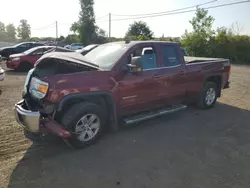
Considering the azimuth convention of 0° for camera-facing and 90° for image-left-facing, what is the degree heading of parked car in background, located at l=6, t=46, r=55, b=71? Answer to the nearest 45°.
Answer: approximately 45°

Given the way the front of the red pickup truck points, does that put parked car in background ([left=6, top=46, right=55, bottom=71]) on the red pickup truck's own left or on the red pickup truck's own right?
on the red pickup truck's own right

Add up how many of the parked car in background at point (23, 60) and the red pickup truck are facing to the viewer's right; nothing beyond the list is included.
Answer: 0

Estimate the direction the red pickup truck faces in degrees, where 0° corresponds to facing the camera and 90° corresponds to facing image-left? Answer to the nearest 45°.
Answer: approximately 45°

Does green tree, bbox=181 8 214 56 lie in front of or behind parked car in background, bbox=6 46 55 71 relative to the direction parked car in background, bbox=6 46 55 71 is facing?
behind

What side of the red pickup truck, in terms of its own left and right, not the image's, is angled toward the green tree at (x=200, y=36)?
back
